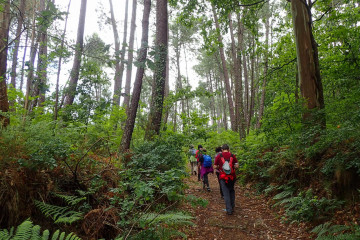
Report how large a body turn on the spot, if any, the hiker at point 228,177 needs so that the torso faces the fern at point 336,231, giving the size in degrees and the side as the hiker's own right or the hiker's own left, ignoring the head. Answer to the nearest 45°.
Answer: approximately 135° to the hiker's own right

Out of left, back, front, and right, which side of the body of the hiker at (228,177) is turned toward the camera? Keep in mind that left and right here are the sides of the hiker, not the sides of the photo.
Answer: back
